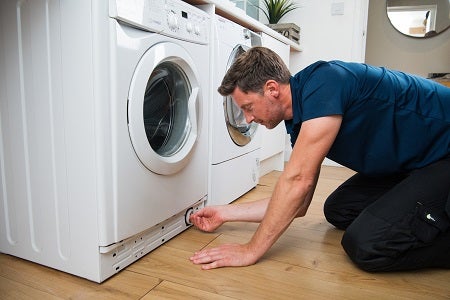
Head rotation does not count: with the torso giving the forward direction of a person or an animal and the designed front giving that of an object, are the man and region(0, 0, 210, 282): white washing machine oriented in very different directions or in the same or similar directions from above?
very different directions

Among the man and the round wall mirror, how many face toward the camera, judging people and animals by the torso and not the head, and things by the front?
1

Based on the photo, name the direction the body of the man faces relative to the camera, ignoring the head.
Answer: to the viewer's left

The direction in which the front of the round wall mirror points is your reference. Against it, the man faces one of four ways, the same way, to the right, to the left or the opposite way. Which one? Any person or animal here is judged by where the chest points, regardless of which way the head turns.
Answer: to the right

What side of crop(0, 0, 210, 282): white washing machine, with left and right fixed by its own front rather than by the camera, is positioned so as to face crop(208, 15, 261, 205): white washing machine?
left

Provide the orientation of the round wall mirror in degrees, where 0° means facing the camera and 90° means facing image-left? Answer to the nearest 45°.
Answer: approximately 0°

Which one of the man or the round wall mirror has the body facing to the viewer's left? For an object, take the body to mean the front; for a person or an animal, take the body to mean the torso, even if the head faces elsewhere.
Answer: the man

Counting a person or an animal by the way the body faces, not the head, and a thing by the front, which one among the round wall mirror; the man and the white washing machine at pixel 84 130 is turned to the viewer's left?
the man

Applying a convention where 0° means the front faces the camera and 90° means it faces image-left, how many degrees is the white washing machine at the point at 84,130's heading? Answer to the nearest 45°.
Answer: approximately 315°
